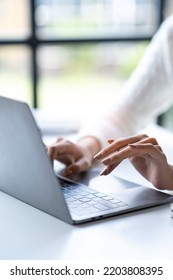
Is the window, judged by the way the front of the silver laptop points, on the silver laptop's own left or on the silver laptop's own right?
on the silver laptop's own left
